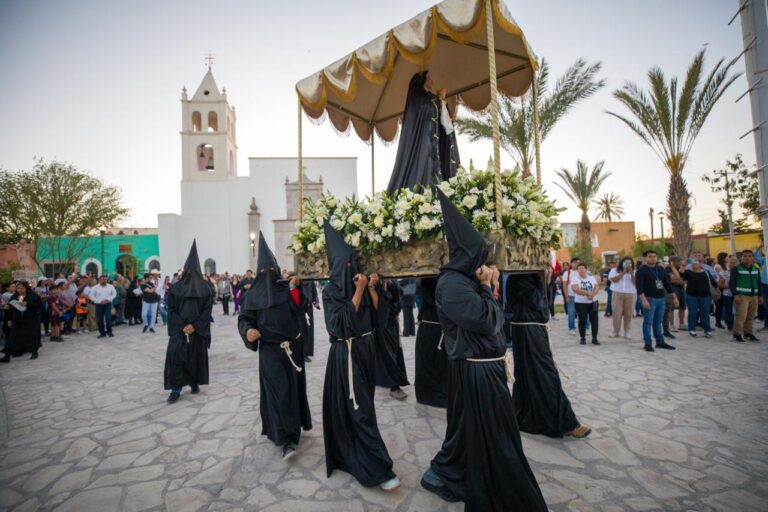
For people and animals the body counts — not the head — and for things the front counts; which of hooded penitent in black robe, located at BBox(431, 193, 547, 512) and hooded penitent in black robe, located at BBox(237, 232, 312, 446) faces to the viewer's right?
hooded penitent in black robe, located at BBox(431, 193, 547, 512)

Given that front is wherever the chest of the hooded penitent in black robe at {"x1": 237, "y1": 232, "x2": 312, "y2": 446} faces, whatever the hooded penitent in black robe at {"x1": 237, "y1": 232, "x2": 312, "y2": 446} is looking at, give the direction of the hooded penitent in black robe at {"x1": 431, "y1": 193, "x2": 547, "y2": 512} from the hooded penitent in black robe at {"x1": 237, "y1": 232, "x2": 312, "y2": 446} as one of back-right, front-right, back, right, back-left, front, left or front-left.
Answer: front-left

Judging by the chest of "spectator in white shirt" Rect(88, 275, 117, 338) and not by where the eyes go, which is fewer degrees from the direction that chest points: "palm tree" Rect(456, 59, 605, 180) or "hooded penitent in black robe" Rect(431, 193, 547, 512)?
the hooded penitent in black robe

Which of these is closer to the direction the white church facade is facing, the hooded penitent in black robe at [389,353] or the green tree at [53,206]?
the hooded penitent in black robe

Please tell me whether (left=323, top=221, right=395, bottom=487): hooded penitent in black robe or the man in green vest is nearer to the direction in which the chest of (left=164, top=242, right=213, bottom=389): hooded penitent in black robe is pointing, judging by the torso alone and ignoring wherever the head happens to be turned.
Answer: the hooded penitent in black robe

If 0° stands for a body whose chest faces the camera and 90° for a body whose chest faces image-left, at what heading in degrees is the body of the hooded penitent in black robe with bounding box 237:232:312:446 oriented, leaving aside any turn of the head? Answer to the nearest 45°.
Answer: approximately 0°

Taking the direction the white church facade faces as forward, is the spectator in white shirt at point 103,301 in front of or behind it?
in front

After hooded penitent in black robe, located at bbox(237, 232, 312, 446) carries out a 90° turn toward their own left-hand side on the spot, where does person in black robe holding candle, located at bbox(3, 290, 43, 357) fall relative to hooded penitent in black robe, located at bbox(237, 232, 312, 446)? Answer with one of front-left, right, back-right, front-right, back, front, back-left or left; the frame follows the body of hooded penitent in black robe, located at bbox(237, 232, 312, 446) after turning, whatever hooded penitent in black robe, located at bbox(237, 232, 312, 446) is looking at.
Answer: back-left

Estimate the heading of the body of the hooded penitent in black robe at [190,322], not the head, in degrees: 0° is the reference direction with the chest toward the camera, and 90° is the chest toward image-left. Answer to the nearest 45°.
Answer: approximately 0°
